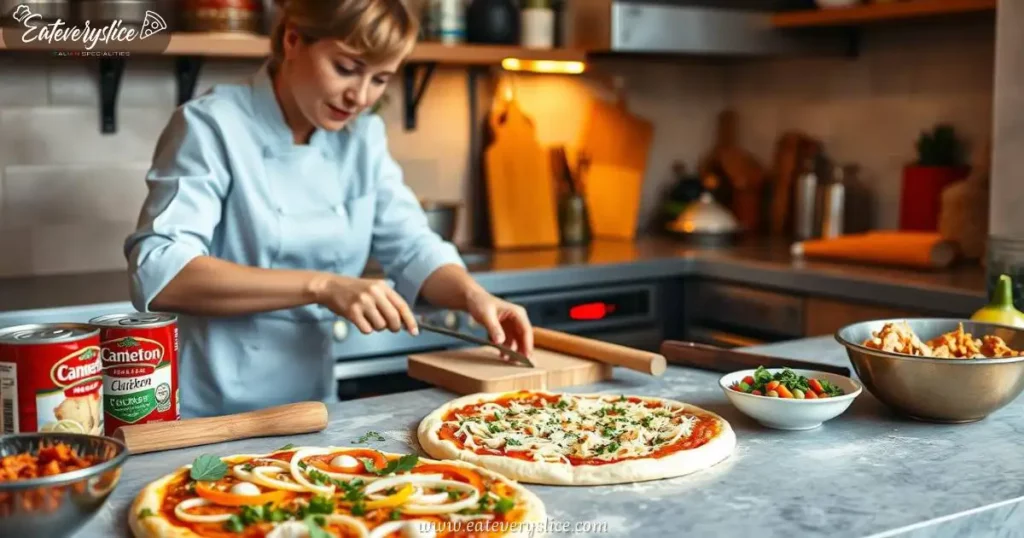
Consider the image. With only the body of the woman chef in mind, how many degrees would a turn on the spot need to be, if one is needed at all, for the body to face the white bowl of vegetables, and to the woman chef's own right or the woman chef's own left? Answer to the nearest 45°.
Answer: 0° — they already face it

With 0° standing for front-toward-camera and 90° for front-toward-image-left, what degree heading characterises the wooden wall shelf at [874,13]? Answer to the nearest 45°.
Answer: approximately 45°

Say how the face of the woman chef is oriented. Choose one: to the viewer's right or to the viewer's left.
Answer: to the viewer's right

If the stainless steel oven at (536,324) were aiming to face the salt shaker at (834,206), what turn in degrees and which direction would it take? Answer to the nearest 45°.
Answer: approximately 135° to its left

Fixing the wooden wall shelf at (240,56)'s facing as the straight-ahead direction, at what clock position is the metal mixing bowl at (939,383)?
The metal mixing bowl is roughly at 11 o'clock from the wooden wall shelf.

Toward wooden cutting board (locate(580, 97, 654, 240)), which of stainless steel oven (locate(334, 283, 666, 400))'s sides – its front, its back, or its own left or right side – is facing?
back

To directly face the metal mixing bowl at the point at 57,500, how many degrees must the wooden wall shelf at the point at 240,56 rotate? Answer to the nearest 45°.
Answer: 0° — it already faces it

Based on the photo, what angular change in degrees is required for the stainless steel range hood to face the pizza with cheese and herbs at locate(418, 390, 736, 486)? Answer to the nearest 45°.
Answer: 0° — it already faces it
